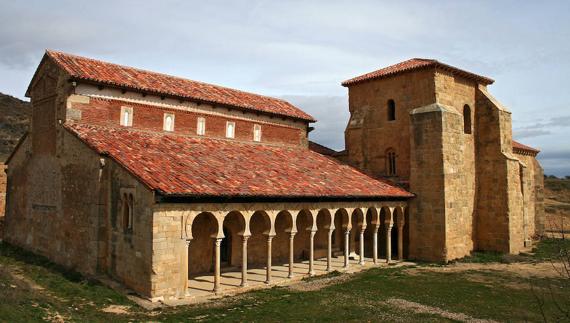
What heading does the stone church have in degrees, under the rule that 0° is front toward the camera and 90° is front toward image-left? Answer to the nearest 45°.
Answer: approximately 315°
